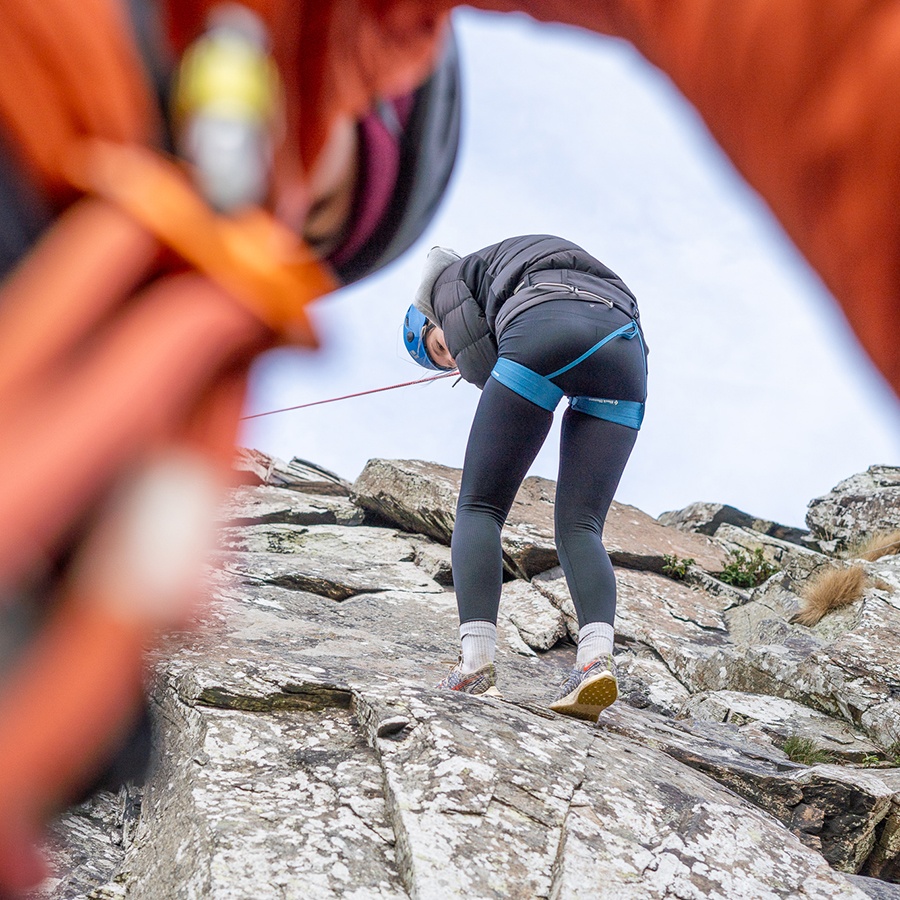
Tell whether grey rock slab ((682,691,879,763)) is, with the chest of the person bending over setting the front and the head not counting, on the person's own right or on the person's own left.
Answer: on the person's own right

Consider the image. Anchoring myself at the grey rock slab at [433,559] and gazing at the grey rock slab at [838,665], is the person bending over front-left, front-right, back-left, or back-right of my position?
front-right

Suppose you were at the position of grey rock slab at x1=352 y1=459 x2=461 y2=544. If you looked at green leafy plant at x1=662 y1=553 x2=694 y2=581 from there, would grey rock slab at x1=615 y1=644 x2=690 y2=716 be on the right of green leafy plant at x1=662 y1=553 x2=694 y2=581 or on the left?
right

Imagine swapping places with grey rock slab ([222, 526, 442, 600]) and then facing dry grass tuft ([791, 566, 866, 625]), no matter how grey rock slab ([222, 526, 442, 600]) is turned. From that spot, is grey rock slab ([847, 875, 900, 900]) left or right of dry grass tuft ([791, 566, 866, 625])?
right

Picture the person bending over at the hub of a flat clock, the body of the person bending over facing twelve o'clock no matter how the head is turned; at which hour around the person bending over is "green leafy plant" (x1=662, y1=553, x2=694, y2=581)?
The green leafy plant is roughly at 2 o'clock from the person bending over.

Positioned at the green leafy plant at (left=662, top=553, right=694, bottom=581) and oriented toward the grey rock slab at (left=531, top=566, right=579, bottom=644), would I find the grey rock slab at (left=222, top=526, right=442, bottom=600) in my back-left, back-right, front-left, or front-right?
front-right

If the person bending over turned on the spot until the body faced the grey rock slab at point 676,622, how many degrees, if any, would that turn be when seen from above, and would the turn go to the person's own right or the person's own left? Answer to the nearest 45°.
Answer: approximately 45° to the person's own right

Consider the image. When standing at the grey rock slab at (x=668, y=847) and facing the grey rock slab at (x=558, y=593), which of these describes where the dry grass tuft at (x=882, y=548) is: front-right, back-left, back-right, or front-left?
front-right

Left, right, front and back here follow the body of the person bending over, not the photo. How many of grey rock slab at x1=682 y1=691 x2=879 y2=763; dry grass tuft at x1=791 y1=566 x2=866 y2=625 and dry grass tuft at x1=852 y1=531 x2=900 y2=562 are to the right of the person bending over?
3

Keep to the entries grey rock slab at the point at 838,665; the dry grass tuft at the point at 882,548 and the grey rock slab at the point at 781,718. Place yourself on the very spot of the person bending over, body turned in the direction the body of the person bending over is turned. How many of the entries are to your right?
3

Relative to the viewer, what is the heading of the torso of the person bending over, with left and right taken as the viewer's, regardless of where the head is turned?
facing away from the viewer and to the left of the viewer

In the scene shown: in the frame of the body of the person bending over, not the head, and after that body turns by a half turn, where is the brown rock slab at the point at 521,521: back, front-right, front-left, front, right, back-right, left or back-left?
back-left

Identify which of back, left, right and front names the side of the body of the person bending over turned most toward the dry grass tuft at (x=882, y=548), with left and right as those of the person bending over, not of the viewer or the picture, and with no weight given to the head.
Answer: right
